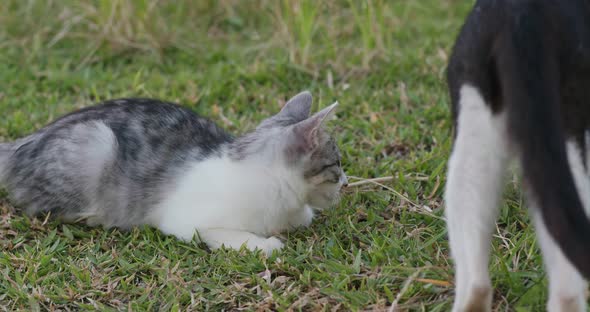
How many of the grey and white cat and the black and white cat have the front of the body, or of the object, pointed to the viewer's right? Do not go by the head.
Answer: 1

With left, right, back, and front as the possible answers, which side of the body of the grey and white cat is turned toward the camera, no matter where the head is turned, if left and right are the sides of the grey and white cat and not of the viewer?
right

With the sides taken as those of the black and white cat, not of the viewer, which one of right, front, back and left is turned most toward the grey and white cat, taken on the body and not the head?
left

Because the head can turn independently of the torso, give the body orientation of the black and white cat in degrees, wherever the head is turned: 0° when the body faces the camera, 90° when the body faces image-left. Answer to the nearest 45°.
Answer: approximately 180°

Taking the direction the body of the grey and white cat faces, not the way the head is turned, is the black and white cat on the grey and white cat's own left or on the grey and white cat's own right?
on the grey and white cat's own right
